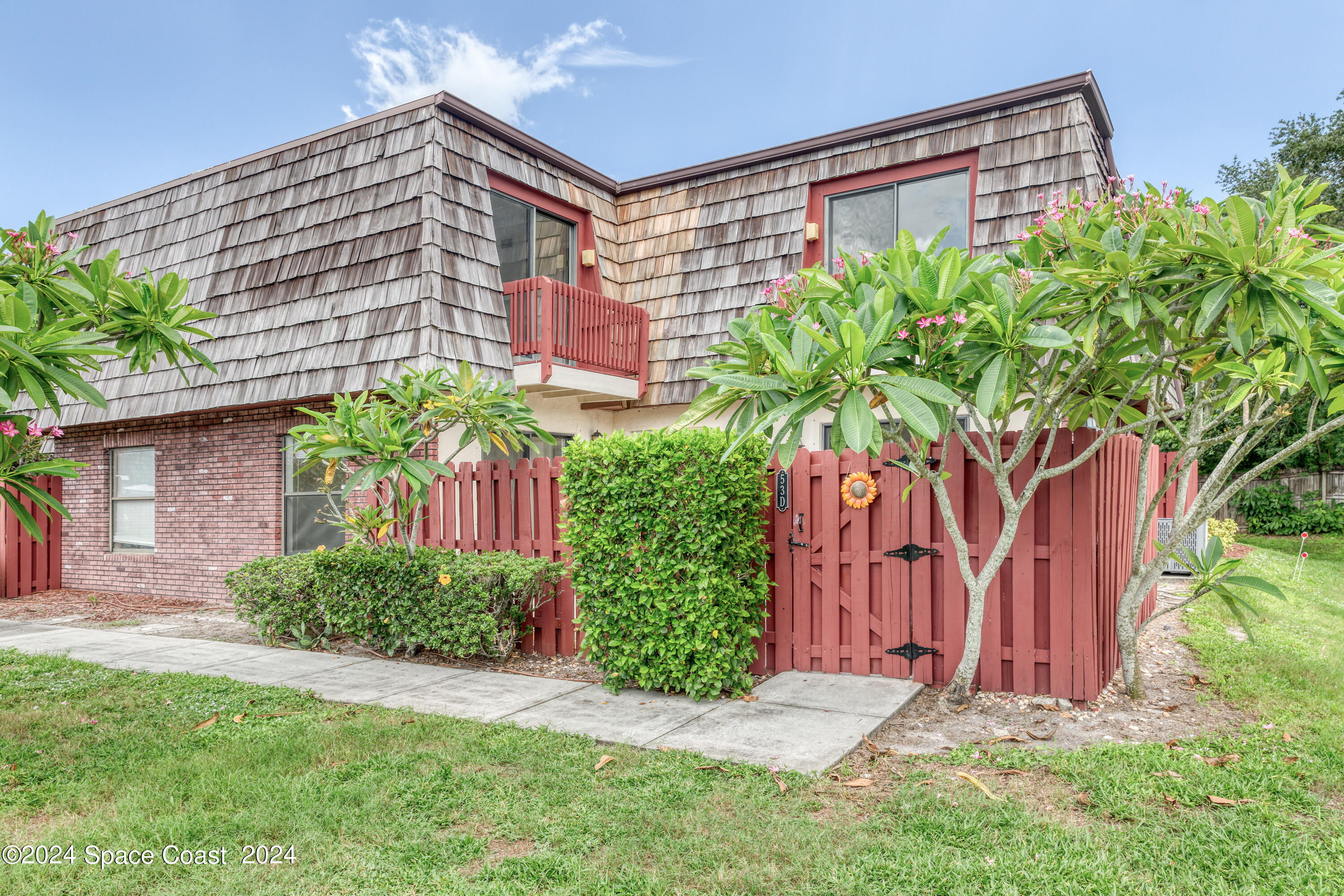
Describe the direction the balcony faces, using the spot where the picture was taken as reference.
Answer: facing the viewer and to the right of the viewer

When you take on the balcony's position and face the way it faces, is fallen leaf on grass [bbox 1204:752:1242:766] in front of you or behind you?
in front

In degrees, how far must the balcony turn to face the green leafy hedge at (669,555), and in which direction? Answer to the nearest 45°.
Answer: approximately 45° to its right

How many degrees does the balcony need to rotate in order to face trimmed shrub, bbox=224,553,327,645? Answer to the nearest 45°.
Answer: approximately 90° to its right

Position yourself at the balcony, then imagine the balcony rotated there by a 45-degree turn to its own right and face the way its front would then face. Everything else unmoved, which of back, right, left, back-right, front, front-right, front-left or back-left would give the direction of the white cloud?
back

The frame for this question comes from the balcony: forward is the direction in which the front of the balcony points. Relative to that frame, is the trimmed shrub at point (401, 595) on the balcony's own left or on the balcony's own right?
on the balcony's own right

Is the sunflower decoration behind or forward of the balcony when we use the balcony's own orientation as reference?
forward

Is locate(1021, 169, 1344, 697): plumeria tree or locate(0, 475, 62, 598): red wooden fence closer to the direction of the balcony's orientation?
the plumeria tree
